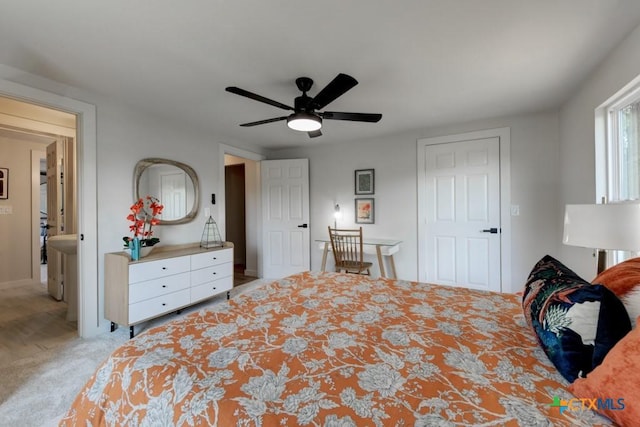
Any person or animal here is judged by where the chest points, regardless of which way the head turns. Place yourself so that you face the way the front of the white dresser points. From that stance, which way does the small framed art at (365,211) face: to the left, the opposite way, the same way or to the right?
to the right

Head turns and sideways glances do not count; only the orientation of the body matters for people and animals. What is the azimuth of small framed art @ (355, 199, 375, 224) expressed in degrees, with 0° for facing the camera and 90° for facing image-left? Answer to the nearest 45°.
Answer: approximately 0°

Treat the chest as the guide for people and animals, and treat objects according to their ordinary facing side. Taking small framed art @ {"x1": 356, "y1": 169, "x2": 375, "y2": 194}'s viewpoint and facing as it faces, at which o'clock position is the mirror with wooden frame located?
The mirror with wooden frame is roughly at 2 o'clock from the small framed art.

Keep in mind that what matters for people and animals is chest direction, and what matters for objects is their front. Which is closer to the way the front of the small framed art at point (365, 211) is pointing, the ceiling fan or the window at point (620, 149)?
the ceiling fan

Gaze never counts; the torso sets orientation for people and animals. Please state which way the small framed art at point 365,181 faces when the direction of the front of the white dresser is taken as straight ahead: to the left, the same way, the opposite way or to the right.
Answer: to the right

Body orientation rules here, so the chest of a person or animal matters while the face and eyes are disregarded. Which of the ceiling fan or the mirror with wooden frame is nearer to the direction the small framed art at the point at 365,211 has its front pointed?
the ceiling fan

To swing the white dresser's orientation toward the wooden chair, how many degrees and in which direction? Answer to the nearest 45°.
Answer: approximately 45° to its left

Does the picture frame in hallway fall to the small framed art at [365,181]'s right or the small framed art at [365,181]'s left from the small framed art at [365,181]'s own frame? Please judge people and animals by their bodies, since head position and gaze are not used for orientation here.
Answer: on its right

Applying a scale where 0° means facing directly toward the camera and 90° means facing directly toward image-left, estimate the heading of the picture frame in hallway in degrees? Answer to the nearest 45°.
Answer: approximately 0°

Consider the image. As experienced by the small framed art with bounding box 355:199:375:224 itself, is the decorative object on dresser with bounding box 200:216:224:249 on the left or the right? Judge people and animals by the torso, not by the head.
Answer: on its right

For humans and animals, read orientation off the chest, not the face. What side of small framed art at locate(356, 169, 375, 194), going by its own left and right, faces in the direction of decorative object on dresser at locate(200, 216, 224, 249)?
right
